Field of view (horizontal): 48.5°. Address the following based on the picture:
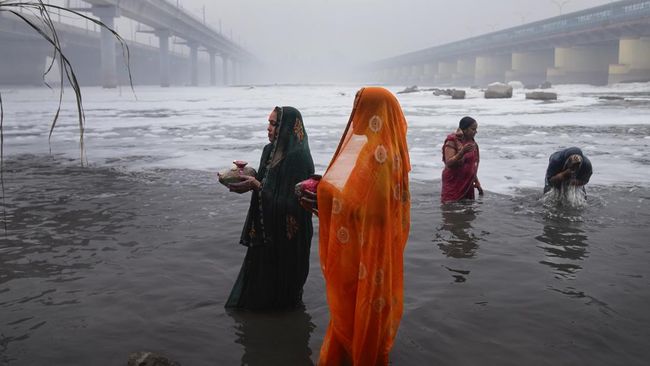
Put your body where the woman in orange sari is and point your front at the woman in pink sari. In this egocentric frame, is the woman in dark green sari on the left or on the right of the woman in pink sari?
left

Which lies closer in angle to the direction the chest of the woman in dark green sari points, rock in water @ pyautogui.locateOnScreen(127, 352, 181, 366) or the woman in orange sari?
the rock in water

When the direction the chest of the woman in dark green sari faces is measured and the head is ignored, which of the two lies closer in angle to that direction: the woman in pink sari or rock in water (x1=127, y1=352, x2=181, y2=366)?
the rock in water

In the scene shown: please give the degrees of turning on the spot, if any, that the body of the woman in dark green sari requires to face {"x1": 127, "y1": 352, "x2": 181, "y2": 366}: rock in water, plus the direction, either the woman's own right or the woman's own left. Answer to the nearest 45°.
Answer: approximately 45° to the woman's own left

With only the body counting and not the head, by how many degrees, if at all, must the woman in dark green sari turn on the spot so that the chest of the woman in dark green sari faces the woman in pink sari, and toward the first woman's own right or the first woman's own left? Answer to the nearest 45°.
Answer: approximately 135° to the first woman's own right

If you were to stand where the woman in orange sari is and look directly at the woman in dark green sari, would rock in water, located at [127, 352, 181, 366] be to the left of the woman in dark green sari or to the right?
left

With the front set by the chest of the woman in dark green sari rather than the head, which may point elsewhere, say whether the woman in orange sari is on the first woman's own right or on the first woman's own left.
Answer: on the first woman's own left

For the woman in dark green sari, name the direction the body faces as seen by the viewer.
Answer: to the viewer's left
